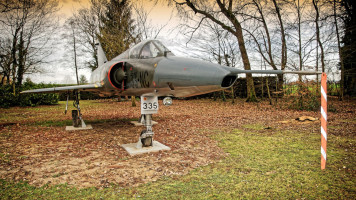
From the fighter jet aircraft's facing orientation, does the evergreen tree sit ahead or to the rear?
to the rear

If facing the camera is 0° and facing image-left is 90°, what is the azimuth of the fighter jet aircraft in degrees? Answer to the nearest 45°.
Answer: approximately 315°
